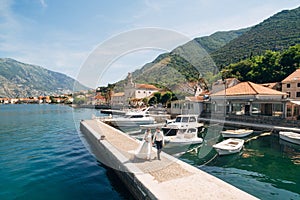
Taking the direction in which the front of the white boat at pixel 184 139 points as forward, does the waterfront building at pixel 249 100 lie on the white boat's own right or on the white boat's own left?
on the white boat's own right

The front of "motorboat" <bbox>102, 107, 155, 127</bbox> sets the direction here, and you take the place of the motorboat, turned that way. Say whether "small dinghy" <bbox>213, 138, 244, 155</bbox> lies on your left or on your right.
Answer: on your left

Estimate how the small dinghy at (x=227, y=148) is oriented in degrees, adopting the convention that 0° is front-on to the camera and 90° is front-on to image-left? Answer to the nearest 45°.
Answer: approximately 45°

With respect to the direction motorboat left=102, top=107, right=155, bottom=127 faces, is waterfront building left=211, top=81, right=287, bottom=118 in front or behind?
behind

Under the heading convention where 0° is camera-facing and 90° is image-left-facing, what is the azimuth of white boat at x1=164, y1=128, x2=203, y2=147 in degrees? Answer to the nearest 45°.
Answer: approximately 90°

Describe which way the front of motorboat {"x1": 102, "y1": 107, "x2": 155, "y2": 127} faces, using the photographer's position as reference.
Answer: facing to the left of the viewer

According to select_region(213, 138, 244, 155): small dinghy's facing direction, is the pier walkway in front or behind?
in front

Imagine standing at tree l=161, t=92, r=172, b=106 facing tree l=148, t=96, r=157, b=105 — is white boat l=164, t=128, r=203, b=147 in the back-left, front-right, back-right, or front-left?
back-left

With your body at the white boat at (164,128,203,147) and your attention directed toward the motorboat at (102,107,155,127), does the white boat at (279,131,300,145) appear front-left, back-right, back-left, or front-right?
back-right
